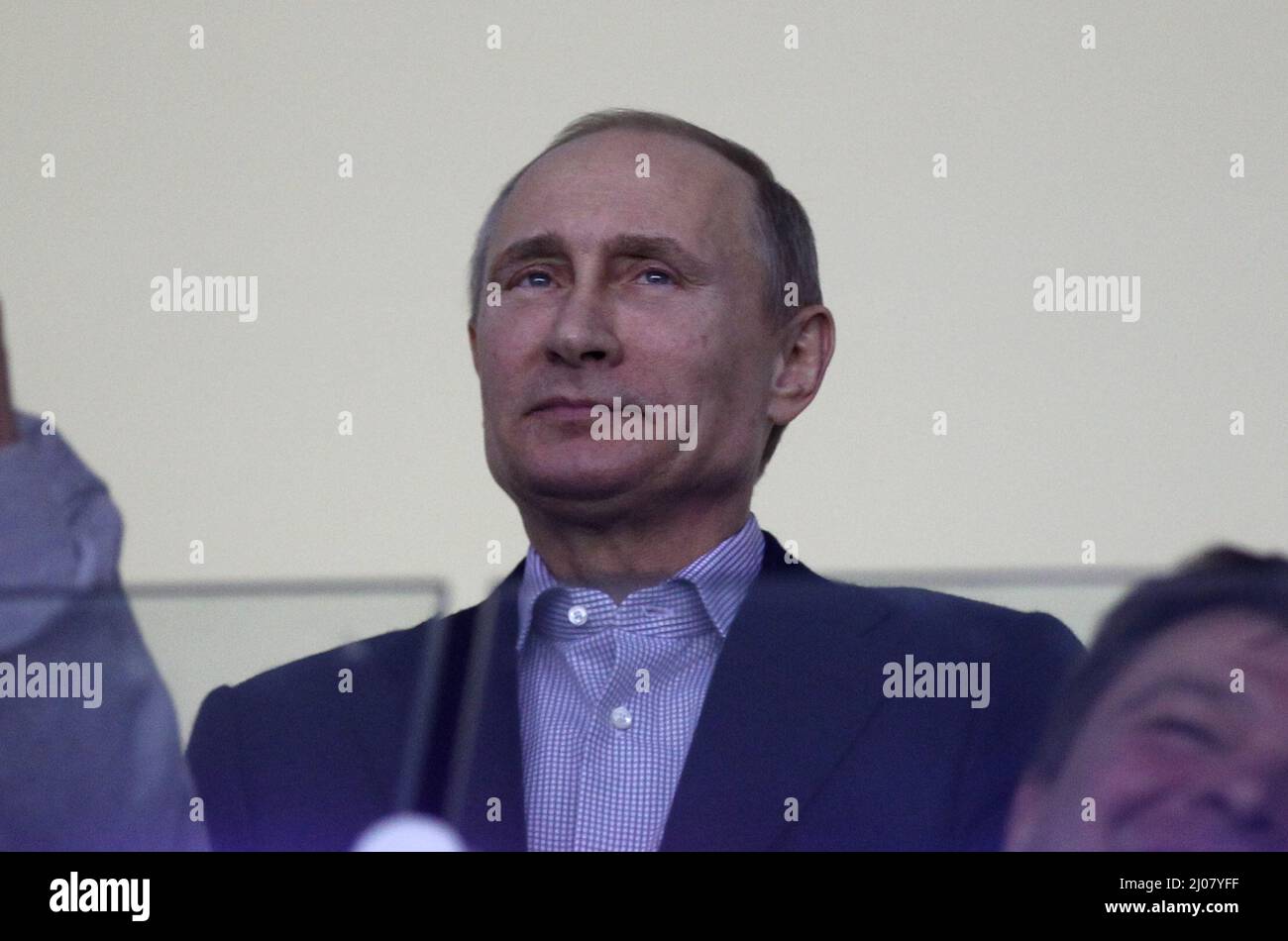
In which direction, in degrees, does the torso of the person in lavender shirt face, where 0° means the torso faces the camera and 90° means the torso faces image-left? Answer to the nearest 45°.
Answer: approximately 0°

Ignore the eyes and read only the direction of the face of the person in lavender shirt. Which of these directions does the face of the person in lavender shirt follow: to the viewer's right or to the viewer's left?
to the viewer's left
